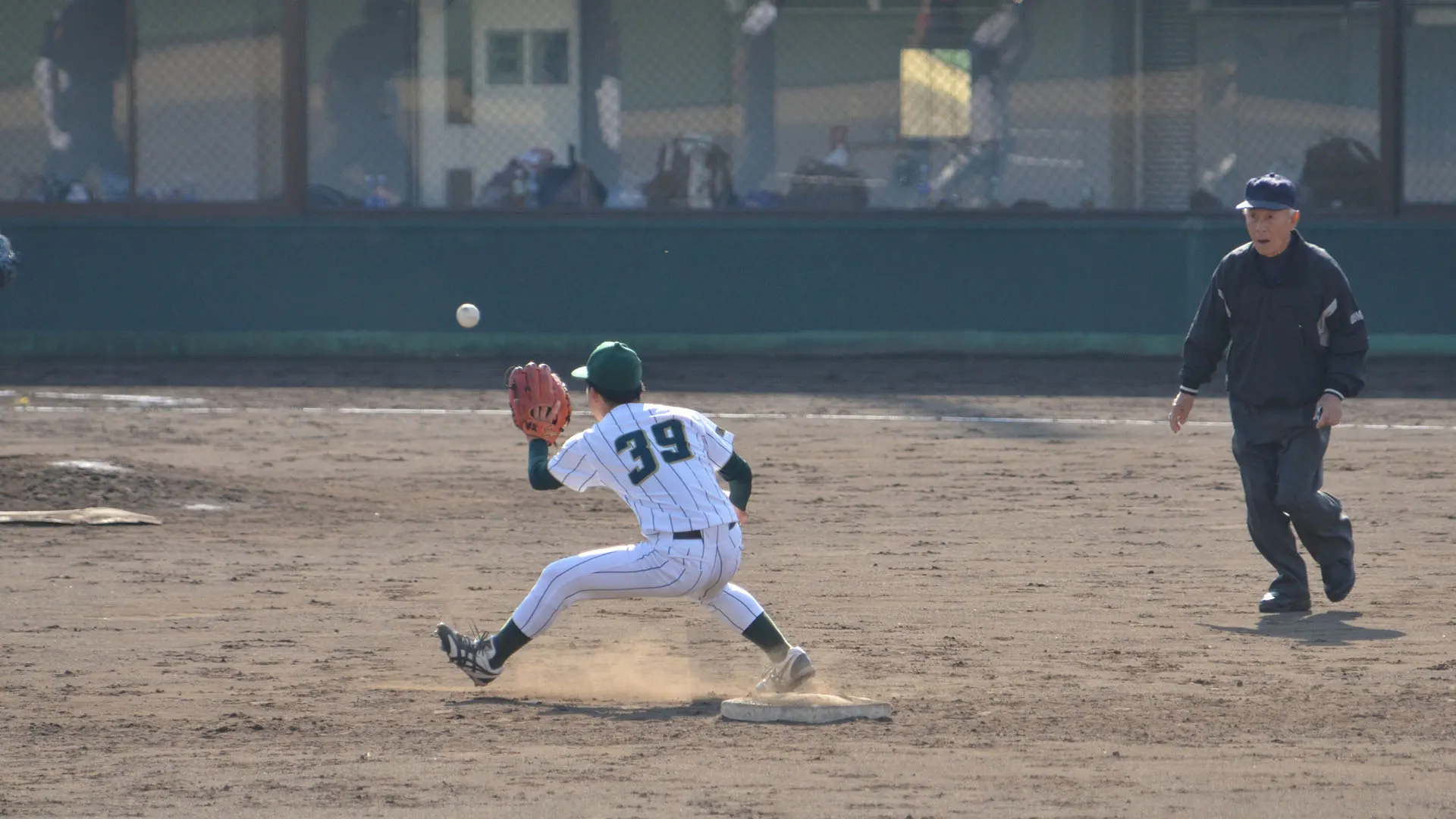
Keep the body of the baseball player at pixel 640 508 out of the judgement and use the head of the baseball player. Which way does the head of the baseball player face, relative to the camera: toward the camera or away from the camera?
away from the camera

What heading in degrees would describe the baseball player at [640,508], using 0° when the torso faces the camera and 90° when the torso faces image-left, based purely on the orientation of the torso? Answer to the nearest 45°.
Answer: approximately 135°

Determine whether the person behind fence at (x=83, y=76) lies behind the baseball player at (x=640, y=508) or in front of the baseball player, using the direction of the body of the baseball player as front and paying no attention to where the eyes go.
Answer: in front

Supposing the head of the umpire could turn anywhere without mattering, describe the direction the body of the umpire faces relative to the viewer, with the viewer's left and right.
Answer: facing the viewer and to the left of the viewer

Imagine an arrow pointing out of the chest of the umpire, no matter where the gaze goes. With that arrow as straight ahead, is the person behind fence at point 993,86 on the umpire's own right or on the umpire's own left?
on the umpire's own right

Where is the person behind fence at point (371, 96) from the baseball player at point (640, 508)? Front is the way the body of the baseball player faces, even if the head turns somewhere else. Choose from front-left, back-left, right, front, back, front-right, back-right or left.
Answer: front-right

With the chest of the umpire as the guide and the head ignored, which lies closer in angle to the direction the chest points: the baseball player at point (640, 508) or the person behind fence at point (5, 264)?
the baseball player

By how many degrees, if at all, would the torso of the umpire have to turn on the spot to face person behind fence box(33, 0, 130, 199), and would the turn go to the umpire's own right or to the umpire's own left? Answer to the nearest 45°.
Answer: approximately 90° to the umpire's own right
